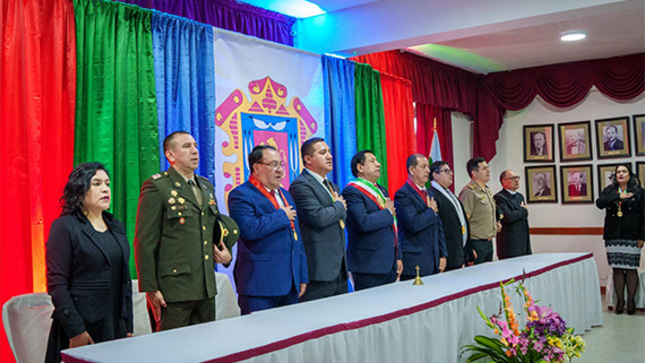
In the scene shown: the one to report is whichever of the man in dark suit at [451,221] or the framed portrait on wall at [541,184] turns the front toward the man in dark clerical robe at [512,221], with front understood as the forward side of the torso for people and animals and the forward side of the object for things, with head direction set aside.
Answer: the framed portrait on wall

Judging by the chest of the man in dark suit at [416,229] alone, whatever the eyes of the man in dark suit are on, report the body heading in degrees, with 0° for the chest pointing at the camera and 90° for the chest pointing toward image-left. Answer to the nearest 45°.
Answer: approximately 315°

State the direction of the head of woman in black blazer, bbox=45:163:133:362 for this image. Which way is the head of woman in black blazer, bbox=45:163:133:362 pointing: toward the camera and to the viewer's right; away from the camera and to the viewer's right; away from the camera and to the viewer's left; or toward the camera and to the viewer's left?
toward the camera and to the viewer's right

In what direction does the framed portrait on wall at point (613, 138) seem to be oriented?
toward the camera

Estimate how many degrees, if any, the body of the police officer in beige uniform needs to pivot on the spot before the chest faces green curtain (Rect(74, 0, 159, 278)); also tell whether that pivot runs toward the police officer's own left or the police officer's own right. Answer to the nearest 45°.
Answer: approximately 90° to the police officer's own right

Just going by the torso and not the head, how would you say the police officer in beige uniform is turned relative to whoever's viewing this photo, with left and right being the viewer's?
facing the viewer and to the right of the viewer

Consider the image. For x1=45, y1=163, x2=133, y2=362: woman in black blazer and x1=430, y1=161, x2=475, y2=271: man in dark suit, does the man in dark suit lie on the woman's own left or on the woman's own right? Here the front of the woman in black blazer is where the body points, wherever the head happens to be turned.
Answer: on the woman's own left

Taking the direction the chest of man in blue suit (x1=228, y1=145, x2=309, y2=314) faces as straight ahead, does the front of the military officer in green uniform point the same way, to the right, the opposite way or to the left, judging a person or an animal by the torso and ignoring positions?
the same way

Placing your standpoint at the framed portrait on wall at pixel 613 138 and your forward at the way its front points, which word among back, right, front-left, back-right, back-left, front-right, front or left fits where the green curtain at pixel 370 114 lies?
front-right

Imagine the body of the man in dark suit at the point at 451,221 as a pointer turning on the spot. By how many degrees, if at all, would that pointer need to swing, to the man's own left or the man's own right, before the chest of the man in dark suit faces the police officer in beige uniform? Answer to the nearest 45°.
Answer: approximately 90° to the man's own left

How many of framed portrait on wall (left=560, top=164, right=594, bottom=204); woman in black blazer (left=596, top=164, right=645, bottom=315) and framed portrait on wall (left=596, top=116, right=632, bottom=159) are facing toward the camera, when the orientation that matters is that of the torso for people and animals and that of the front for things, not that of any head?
3

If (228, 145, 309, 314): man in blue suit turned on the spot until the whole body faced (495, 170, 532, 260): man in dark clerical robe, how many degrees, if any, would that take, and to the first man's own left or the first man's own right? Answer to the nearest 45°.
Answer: approximately 90° to the first man's own left

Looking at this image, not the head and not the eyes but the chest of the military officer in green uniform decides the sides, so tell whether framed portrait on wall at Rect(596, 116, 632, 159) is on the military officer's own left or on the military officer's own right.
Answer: on the military officer's own left

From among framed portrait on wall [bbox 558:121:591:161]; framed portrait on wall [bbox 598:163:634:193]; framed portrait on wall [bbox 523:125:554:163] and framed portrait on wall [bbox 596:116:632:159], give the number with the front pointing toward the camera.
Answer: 4

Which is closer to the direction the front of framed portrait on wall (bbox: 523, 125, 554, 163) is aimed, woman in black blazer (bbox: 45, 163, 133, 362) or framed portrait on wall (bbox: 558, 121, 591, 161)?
the woman in black blazer

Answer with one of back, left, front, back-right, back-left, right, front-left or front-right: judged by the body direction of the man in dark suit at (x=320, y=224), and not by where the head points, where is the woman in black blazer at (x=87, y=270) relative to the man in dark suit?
right
